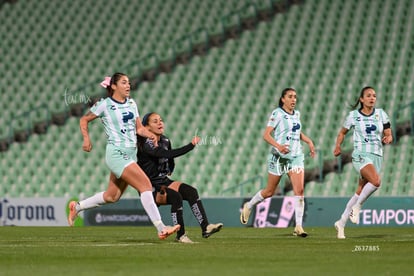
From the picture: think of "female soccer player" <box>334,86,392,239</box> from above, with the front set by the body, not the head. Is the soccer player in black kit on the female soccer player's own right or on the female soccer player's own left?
on the female soccer player's own right

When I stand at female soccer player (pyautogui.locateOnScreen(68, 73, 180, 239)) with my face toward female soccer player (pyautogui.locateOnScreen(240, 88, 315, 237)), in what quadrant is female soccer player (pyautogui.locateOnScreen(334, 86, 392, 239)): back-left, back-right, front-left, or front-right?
front-right

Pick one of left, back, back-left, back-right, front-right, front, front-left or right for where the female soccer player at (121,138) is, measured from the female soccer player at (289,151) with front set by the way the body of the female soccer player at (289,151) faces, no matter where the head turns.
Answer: right

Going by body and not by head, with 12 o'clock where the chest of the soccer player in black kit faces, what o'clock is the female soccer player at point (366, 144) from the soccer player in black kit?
The female soccer player is roughly at 10 o'clock from the soccer player in black kit.

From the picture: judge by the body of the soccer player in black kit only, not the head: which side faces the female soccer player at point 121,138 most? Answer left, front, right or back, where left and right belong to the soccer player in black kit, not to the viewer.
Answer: right

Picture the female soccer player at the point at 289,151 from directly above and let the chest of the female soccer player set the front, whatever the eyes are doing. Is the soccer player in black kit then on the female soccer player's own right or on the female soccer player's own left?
on the female soccer player's own right

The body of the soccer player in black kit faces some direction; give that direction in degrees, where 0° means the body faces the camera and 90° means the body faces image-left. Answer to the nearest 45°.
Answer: approximately 315°
